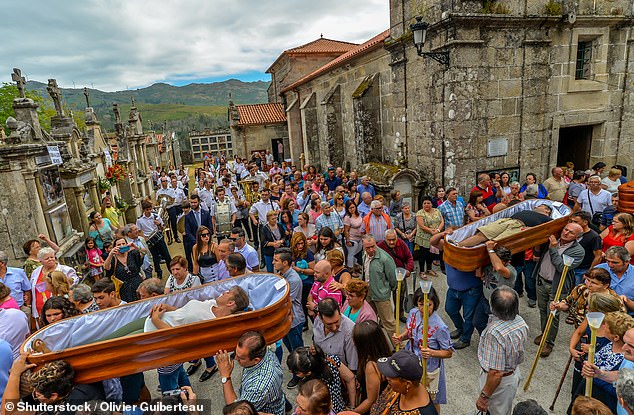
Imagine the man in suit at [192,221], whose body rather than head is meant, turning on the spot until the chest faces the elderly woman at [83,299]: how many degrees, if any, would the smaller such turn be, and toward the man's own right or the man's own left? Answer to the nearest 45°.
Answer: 0° — they already face them

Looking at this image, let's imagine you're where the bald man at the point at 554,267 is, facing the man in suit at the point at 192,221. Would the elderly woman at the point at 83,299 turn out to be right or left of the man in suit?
left

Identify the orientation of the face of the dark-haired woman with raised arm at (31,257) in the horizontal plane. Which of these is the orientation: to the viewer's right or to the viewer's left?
to the viewer's right

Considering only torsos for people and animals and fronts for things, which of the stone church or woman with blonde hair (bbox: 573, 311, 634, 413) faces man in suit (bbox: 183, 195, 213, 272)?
the woman with blonde hair

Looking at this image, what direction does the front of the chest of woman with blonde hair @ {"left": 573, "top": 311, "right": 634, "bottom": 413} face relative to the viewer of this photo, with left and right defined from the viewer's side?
facing to the left of the viewer

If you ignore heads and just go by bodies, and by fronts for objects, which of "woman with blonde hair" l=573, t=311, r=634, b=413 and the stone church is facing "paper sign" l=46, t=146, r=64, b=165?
the woman with blonde hair

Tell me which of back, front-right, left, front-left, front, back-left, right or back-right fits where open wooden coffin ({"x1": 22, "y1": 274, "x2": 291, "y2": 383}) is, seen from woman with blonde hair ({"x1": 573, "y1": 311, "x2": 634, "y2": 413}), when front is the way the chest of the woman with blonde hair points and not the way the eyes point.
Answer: front-left

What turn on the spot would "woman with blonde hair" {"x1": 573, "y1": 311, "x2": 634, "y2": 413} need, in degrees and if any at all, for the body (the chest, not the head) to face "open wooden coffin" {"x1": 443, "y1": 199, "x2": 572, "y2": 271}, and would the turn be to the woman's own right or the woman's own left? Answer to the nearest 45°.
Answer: approximately 45° to the woman's own right

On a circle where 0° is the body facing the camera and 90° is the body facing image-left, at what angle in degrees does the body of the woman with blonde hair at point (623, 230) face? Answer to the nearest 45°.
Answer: approximately 45°

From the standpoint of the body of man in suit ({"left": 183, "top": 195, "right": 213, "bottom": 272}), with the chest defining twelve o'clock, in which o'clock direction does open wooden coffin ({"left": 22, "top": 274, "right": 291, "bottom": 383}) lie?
The open wooden coffin is roughly at 12 o'clock from the man in suit.

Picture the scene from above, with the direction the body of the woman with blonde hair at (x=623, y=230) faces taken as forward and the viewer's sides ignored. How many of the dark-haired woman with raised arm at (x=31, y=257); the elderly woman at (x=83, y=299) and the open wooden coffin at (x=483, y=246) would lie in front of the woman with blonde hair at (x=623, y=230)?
3

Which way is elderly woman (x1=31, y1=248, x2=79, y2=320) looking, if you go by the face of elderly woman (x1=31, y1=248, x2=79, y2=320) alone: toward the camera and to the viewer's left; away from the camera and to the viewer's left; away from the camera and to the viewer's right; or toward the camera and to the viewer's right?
toward the camera and to the viewer's right
